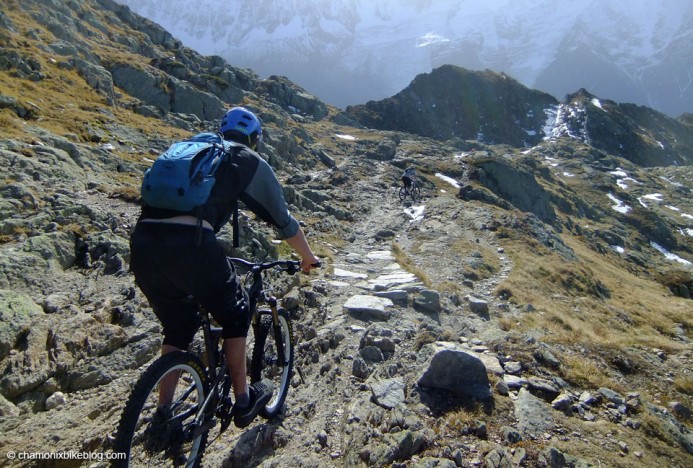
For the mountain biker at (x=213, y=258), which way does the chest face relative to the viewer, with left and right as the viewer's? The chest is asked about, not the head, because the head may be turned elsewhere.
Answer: facing away from the viewer and to the right of the viewer

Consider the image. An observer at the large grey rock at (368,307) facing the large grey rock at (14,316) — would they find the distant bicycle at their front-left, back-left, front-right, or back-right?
back-right

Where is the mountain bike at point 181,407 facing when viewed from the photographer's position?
facing away from the viewer and to the right of the viewer

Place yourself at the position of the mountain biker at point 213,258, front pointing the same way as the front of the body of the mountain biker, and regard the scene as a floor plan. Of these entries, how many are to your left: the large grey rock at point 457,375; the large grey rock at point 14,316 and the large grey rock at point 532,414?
1

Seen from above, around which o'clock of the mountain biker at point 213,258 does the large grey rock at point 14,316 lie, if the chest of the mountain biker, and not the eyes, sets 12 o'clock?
The large grey rock is roughly at 9 o'clock from the mountain biker.

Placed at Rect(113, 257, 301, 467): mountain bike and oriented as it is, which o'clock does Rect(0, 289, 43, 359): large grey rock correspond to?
The large grey rock is roughly at 9 o'clock from the mountain bike.

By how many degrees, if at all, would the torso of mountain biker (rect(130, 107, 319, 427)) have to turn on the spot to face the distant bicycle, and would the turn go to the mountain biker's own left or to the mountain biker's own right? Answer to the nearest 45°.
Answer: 0° — they already face it

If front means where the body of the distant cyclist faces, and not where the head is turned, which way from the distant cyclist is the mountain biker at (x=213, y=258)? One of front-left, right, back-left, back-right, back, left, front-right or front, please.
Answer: back

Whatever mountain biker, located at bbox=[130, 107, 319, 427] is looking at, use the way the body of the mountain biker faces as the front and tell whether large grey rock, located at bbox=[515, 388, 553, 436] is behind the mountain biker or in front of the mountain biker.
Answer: in front

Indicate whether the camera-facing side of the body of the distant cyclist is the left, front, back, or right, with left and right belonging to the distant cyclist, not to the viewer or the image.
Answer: back

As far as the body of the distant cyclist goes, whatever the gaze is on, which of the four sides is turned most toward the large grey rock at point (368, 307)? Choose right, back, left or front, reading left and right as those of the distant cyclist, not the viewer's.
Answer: back
